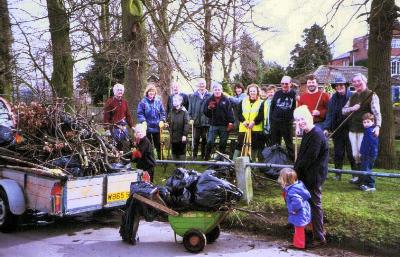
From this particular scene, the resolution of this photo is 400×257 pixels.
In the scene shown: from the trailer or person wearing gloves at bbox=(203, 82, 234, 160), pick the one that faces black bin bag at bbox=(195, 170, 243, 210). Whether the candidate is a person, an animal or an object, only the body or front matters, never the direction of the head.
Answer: the person wearing gloves

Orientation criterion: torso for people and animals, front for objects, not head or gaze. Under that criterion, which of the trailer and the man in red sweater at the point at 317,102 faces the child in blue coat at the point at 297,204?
the man in red sweater

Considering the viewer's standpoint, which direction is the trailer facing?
facing away from the viewer and to the left of the viewer

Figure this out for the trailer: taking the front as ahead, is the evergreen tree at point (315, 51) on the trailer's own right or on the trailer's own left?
on the trailer's own right

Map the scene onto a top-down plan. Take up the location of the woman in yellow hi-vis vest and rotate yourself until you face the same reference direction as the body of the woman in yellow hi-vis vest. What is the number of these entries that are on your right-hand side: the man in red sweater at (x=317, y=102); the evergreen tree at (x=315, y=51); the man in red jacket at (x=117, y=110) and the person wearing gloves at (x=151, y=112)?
2

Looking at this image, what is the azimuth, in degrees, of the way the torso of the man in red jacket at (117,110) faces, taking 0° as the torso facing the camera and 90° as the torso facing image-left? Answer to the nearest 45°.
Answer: approximately 0°
